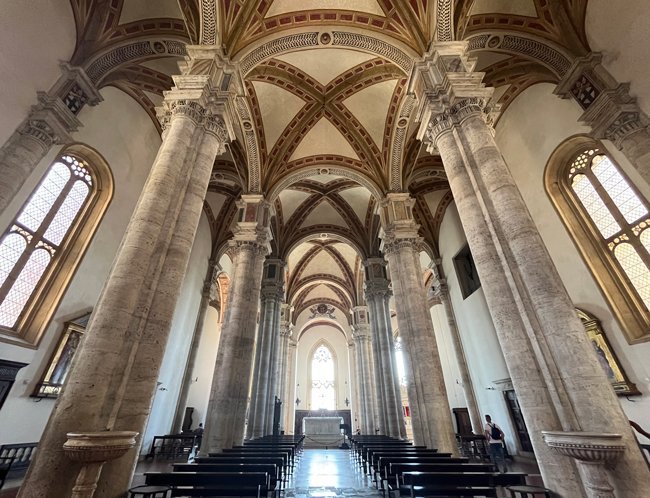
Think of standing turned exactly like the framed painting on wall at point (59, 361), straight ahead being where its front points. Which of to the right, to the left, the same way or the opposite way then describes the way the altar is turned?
to the right

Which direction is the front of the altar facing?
toward the camera

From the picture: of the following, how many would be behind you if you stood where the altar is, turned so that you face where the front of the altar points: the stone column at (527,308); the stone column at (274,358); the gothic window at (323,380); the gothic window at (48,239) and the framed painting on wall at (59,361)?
1

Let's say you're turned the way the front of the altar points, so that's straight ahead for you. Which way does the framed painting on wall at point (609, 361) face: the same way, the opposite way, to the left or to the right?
to the right

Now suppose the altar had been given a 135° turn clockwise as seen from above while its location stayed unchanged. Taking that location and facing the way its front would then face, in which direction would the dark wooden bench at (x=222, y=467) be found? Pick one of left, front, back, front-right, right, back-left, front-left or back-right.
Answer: back-left

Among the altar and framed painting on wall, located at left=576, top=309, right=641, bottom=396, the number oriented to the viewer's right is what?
0

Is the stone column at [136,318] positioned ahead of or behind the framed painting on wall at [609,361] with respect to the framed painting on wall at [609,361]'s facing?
ahead

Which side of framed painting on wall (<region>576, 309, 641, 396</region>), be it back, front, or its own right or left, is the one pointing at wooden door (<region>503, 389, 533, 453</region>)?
right

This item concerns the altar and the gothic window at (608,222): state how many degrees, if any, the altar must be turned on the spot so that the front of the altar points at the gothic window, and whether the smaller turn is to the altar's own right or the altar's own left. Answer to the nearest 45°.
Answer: approximately 45° to the altar's own left

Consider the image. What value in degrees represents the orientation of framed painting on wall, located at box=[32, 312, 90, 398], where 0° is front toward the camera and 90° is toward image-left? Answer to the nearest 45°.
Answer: approximately 315°

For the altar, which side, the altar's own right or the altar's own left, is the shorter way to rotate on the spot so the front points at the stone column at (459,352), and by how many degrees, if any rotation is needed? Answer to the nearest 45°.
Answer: approximately 45° to the altar's own left

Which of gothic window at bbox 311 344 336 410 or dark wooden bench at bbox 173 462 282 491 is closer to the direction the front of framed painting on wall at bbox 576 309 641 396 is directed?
the dark wooden bench

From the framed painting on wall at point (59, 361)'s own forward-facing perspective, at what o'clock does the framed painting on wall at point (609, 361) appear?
the framed painting on wall at point (609, 361) is roughly at 12 o'clock from the framed painting on wall at point (59, 361).

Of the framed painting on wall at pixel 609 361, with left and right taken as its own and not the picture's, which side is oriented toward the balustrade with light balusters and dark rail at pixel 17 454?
front

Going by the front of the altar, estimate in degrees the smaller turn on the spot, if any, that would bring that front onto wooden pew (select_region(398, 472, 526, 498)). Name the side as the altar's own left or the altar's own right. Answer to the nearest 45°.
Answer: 0° — it already faces it

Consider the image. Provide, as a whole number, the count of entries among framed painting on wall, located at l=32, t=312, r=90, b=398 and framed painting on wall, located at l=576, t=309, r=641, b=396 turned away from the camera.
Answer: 0

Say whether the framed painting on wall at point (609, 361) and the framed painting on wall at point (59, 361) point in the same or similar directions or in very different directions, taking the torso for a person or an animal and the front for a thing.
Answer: very different directions

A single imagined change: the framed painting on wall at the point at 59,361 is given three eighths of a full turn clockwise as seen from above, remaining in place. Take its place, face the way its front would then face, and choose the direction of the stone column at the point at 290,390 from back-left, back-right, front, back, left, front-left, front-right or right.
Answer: back-right
